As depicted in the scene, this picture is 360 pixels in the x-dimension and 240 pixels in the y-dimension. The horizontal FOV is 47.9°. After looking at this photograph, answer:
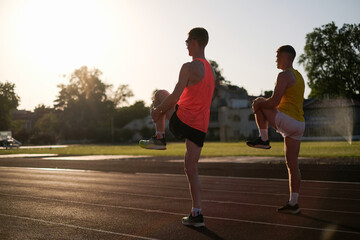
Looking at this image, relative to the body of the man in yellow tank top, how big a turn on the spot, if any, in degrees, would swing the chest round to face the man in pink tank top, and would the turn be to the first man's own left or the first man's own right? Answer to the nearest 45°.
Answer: approximately 45° to the first man's own left

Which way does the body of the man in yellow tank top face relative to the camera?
to the viewer's left
